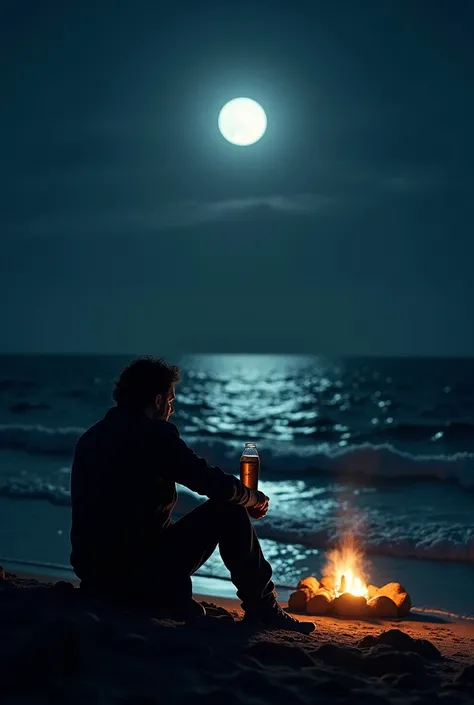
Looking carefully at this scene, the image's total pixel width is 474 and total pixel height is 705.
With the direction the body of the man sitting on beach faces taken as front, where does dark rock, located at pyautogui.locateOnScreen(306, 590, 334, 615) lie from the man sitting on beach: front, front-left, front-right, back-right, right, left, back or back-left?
front

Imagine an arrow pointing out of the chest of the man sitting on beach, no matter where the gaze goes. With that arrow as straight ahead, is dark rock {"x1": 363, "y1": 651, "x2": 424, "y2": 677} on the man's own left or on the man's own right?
on the man's own right

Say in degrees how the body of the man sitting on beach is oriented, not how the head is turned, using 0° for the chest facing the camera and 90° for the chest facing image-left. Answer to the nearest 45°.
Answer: approximately 225°

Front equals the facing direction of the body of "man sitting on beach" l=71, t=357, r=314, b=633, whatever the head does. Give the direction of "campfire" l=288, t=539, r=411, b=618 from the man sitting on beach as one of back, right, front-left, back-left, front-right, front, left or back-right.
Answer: front

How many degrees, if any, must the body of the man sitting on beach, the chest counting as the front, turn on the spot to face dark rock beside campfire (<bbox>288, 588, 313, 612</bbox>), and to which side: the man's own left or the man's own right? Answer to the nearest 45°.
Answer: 0° — they already face it

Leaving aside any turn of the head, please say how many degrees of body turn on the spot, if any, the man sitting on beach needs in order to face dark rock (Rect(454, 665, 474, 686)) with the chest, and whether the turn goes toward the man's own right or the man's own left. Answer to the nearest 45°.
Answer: approximately 45° to the man's own right

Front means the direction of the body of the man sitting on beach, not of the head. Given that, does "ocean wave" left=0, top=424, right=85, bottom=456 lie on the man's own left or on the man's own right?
on the man's own left

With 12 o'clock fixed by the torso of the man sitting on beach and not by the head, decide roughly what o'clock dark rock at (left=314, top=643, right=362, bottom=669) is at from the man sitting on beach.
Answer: The dark rock is roughly at 2 o'clock from the man sitting on beach.

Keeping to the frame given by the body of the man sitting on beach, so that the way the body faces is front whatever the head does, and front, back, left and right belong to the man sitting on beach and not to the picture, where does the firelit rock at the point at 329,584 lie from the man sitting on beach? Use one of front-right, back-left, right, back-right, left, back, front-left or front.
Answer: front

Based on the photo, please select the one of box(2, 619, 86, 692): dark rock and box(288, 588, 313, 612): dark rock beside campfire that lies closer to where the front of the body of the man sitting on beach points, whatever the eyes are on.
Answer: the dark rock beside campfire

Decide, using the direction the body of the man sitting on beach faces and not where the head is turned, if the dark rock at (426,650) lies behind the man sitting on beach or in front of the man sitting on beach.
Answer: in front

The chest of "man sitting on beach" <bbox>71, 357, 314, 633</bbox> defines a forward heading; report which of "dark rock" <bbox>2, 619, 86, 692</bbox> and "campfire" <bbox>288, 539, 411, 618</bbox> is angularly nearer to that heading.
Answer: the campfire

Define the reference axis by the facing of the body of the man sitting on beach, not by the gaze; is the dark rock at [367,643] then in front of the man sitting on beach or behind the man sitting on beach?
in front

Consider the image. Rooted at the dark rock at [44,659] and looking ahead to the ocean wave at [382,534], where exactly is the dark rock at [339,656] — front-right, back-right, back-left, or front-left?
front-right
